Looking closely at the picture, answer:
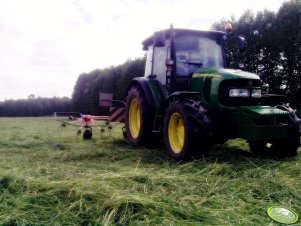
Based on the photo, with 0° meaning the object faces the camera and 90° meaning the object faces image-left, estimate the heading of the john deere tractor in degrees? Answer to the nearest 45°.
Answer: approximately 315°
